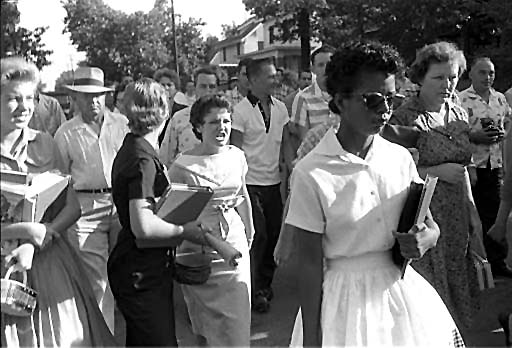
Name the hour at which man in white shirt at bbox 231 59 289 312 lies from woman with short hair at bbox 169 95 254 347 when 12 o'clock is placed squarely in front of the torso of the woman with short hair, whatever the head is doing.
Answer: The man in white shirt is roughly at 8 o'clock from the woman with short hair.

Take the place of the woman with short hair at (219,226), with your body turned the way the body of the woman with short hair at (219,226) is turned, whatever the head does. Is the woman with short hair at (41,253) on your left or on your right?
on your right

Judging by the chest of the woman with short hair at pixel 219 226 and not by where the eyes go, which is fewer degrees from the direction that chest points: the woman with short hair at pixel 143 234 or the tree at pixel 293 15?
the woman with short hair

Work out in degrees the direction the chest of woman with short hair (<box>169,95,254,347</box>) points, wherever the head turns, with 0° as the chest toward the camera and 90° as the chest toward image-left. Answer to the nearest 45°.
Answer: approximately 315°

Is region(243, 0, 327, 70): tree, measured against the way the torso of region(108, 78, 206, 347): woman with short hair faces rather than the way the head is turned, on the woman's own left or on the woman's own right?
on the woman's own left

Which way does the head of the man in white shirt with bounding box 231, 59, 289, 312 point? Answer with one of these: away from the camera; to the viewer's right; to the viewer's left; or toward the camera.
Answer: to the viewer's right

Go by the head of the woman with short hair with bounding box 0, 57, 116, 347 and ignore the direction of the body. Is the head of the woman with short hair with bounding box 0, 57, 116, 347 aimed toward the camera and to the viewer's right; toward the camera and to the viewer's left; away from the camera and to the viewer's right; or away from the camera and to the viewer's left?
toward the camera and to the viewer's right

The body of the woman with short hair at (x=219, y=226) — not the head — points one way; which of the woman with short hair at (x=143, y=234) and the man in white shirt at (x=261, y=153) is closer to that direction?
the woman with short hair

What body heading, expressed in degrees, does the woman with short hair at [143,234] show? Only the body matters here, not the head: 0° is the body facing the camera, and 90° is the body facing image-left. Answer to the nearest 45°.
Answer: approximately 270°
